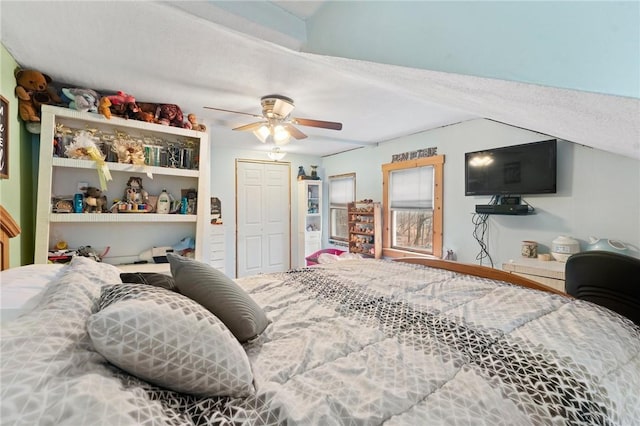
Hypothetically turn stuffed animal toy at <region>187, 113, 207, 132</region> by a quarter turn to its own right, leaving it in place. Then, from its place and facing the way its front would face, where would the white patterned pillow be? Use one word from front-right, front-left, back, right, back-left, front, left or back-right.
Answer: front-left

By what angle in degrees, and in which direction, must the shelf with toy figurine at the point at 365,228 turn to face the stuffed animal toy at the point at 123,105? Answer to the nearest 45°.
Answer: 0° — it already faces it

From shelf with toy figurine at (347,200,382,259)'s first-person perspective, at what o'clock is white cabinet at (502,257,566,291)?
The white cabinet is roughly at 9 o'clock from the shelf with toy figurine.

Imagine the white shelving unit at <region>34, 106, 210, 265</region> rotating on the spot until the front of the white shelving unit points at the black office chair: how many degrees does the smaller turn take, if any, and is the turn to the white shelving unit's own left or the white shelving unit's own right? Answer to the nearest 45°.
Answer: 0° — it already faces it

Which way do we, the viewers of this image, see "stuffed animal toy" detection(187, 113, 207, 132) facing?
facing the viewer and to the right of the viewer

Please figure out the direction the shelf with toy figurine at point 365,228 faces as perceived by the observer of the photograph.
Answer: facing the viewer and to the left of the viewer

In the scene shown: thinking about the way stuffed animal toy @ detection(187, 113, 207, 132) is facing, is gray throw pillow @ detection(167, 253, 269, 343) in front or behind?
in front

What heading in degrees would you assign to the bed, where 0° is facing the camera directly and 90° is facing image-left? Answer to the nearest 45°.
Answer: approximately 225°

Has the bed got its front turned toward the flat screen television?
yes
